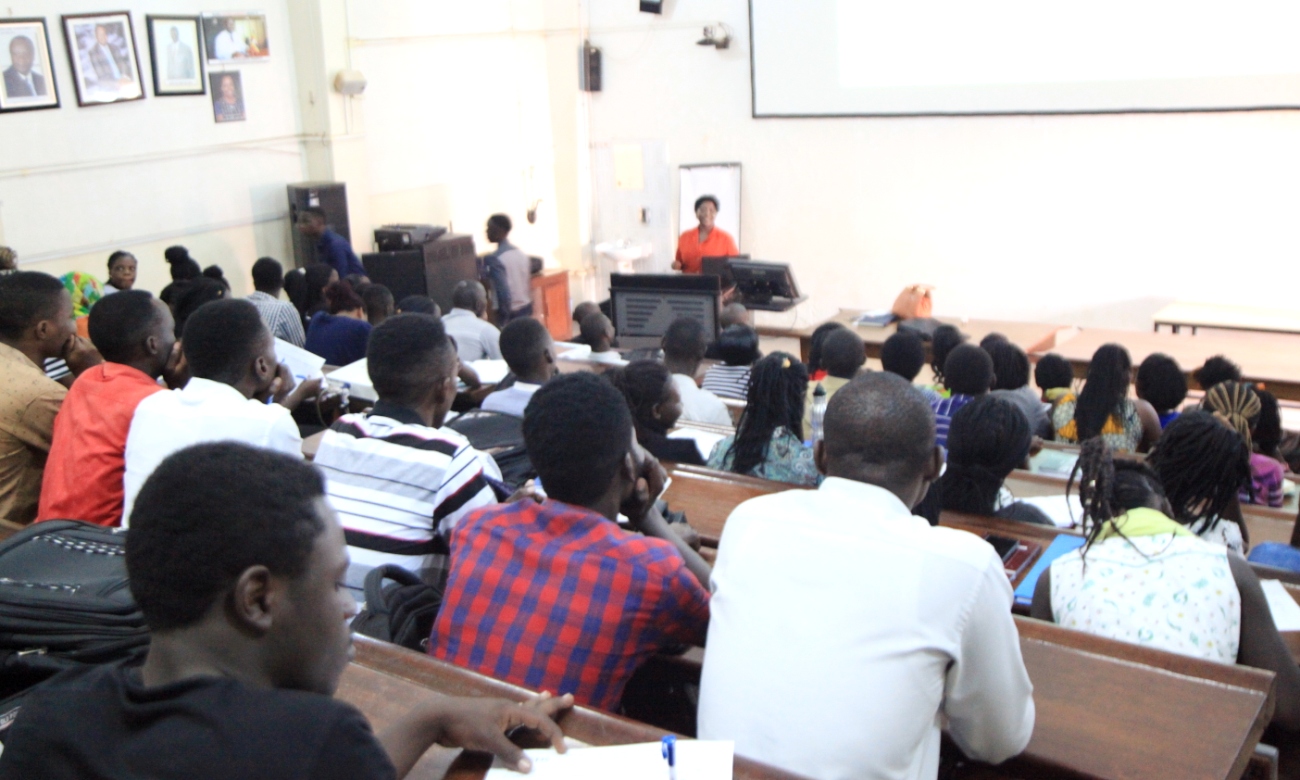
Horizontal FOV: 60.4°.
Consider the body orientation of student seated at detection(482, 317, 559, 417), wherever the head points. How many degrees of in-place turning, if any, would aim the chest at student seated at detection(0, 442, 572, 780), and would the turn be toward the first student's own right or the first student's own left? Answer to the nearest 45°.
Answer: approximately 135° to the first student's own right

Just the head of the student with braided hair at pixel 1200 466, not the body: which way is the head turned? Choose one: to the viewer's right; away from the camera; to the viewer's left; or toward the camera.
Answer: away from the camera

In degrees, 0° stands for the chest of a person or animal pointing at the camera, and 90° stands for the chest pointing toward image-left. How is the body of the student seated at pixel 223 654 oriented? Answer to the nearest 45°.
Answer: approximately 225°

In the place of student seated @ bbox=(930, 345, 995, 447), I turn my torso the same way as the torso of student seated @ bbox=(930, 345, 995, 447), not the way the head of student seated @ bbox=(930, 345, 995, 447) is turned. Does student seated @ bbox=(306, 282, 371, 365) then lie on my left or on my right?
on my left

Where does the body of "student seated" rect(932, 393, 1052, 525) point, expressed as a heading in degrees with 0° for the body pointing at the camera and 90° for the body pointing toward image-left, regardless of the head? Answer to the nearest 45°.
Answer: approximately 225°

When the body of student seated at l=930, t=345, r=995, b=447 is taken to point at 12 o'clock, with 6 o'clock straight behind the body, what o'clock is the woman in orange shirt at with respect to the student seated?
The woman in orange shirt is roughly at 11 o'clock from the student seated.

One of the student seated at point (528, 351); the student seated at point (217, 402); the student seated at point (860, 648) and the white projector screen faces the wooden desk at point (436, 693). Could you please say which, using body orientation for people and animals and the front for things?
the white projector screen

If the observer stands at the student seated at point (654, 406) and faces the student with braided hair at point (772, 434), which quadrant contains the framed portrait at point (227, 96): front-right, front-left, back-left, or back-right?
back-left

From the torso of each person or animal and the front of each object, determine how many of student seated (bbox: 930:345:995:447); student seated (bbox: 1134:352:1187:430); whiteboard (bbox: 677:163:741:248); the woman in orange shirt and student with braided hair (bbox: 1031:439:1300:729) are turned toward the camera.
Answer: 2

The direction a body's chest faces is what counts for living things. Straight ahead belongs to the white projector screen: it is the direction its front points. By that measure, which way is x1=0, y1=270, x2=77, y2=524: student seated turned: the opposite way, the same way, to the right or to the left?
the opposite way

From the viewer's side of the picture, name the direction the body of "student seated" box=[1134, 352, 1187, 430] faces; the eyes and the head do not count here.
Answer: away from the camera

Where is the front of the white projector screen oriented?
toward the camera

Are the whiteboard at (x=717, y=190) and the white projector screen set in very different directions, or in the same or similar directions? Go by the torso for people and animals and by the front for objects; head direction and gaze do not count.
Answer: same or similar directions

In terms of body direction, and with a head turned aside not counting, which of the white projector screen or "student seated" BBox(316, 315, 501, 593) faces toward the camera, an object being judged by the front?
the white projector screen

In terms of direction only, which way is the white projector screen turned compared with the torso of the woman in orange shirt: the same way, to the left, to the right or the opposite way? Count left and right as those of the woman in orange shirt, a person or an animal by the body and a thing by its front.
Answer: the same way

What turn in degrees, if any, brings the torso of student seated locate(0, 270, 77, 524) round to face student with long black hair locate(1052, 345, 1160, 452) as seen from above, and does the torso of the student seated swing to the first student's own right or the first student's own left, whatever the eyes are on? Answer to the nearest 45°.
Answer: approximately 45° to the first student's own right

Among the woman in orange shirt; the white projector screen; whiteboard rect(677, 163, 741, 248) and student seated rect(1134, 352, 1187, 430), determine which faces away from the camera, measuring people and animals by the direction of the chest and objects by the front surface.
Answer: the student seated

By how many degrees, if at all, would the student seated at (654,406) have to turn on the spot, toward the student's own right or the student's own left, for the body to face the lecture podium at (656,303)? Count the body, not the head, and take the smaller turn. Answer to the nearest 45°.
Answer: approximately 45° to the student's own left

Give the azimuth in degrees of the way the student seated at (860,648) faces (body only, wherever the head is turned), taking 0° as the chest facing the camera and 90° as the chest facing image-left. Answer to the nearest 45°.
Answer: approximately 180°
